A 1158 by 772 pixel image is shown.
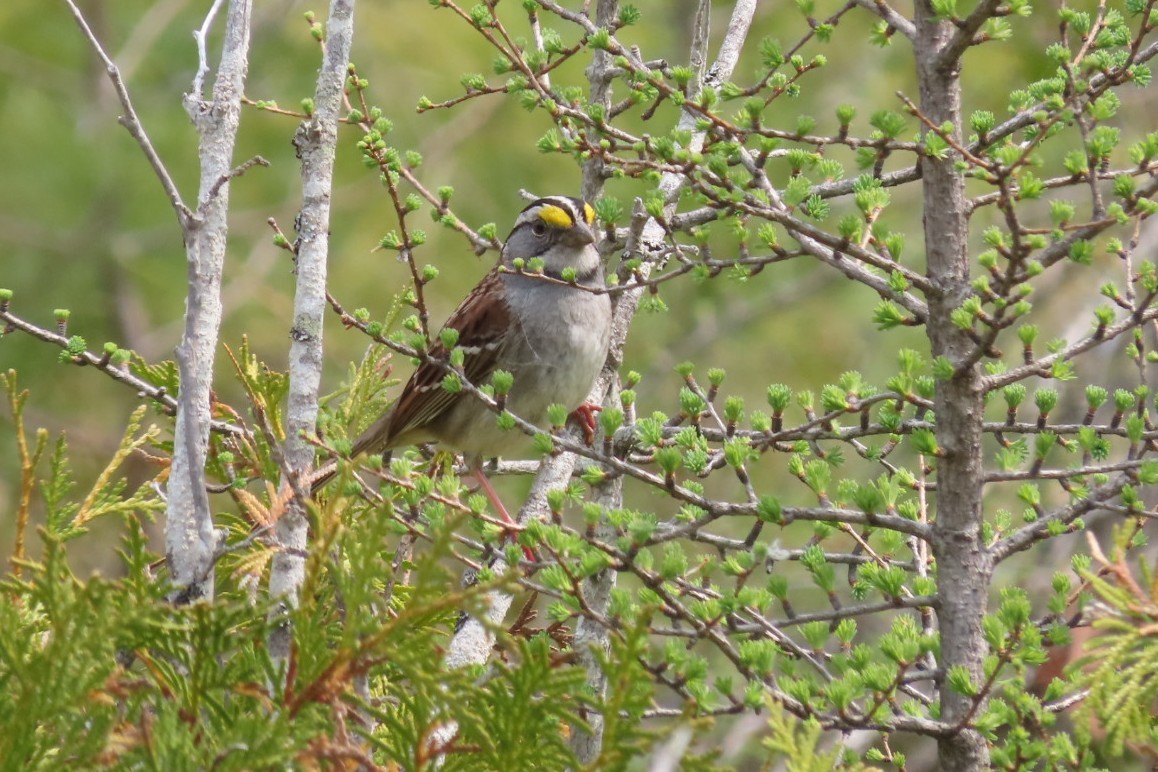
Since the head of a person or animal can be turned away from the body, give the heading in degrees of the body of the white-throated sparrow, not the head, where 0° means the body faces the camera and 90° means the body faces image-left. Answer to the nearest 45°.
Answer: approximately 315°

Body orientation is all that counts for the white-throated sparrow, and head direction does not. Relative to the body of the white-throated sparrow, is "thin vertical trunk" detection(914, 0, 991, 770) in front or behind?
in front
